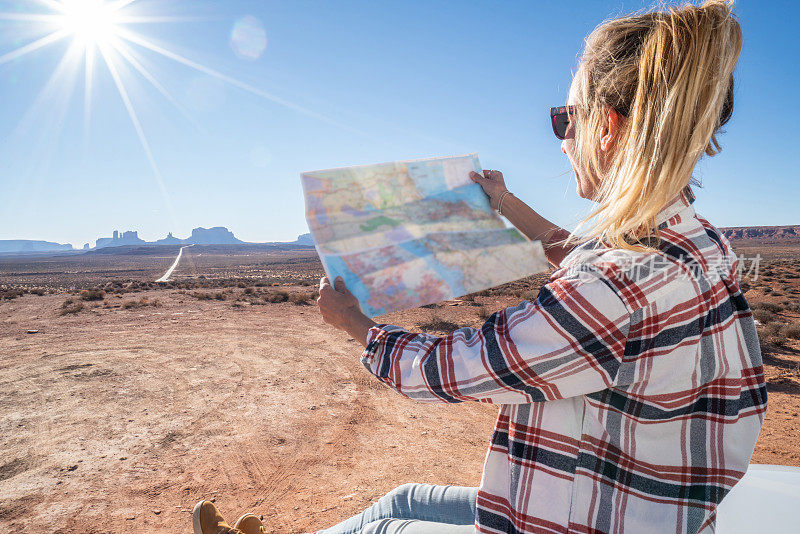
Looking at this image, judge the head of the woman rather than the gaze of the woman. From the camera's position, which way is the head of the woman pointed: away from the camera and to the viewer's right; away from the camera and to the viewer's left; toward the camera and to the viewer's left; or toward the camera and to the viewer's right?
away from the camera and to the viewer's left

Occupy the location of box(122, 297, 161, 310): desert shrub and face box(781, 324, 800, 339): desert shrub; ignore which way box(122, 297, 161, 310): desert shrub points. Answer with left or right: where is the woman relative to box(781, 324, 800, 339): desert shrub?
right

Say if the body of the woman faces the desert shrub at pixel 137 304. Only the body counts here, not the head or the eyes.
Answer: yes

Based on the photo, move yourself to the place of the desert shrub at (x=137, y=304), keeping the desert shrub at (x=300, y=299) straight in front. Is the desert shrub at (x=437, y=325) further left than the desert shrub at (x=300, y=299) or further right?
right

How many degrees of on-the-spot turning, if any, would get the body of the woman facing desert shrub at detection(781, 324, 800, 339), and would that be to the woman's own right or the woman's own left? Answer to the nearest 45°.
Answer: approximately 90° to the woman's own right

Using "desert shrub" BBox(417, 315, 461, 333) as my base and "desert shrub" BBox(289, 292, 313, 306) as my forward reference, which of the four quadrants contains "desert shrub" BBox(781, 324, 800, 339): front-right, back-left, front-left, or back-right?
back-right

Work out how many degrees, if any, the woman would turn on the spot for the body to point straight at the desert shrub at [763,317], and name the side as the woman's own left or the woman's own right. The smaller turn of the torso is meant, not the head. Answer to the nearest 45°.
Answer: approximately 90° to the woman's own right

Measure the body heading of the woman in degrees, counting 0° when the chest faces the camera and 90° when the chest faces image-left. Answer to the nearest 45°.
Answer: approximately 135°
